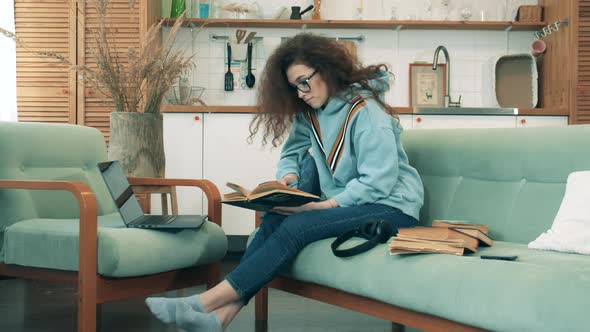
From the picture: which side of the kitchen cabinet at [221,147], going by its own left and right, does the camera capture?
front

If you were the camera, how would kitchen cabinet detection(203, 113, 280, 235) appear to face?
facing the viewer

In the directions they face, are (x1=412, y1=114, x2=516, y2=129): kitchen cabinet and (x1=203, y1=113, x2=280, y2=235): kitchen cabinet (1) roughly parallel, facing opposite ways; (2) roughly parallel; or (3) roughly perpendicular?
roughly parallel

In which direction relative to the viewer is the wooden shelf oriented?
toward the camera

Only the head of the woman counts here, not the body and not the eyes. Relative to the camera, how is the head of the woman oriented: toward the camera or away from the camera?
toward the camera

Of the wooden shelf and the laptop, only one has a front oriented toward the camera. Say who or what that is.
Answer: the wooden shelf

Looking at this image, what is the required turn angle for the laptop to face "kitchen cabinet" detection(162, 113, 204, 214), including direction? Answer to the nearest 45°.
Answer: approximately 90° to its left

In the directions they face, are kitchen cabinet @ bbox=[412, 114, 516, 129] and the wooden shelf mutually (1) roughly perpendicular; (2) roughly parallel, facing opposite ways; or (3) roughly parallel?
roughly parallel

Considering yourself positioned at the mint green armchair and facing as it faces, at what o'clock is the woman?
The woman is roughly at 11 o'clock from the mint green armchair.

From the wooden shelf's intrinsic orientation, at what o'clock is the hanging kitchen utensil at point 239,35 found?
The hanging kitchen utensil is roughly at 3 o'clock from the wooden shelf.

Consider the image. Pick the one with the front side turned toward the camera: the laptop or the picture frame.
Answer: the picture frame

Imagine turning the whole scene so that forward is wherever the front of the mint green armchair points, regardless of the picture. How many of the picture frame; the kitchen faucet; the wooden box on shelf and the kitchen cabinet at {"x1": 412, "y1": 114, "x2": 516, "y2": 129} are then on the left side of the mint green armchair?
4

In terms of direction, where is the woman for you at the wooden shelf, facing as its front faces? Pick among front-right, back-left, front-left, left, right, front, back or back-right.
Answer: front

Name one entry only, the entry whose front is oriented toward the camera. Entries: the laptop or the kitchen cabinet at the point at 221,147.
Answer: the kitchen cabinet

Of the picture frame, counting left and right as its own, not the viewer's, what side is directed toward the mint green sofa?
front

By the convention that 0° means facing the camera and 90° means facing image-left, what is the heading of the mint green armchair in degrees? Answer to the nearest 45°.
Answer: approximately 315°

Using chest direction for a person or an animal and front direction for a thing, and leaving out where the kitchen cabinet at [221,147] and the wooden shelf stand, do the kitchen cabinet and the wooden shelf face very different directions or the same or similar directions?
same or similar directions
